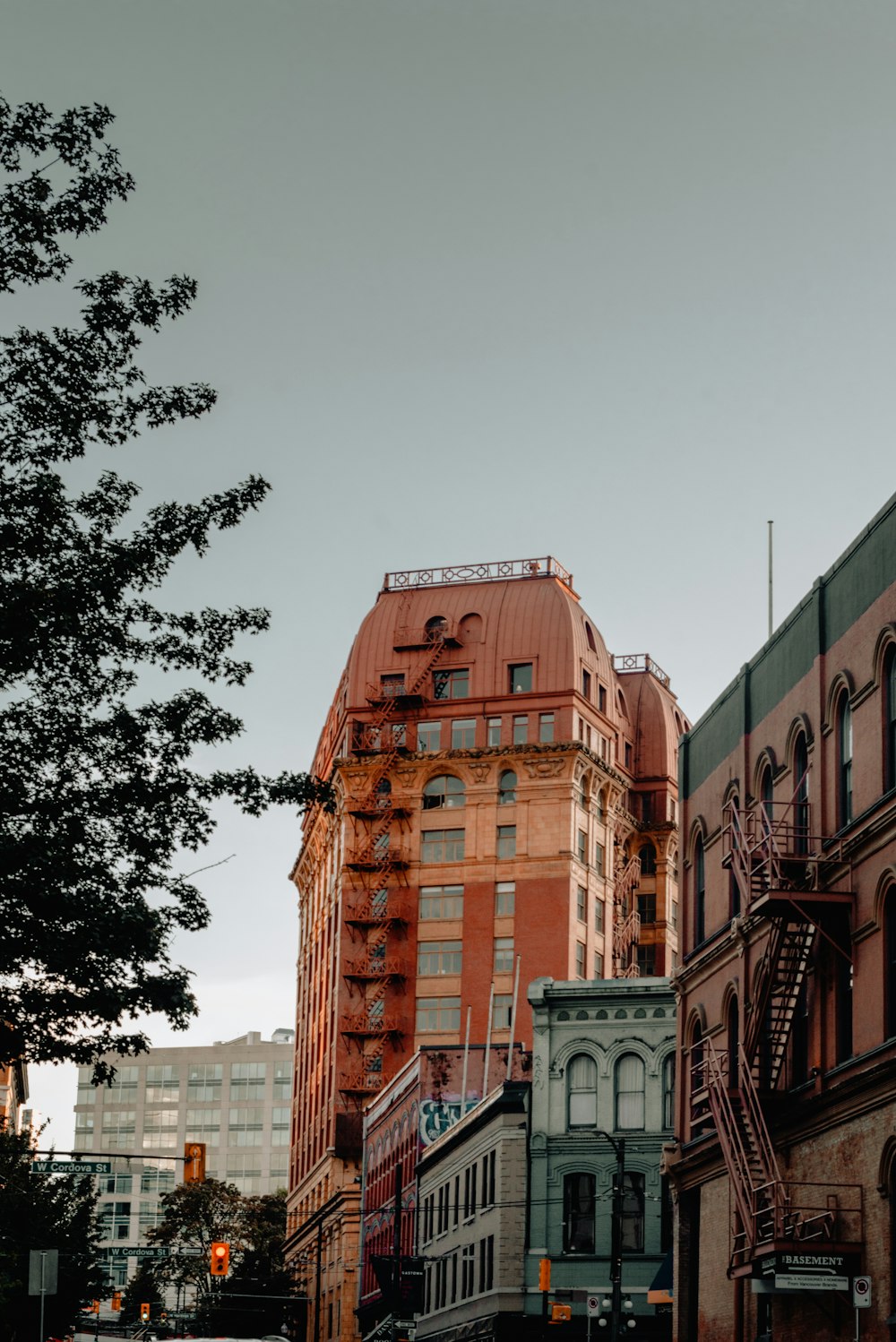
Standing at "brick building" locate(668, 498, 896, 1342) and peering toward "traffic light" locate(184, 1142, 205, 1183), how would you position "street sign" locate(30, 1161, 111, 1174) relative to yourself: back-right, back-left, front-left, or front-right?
front-left

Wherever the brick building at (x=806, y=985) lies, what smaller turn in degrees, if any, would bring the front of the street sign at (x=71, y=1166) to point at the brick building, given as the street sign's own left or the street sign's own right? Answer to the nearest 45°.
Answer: approximately 45° to the street sign's own left

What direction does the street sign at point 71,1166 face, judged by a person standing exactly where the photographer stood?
facing the viewer
